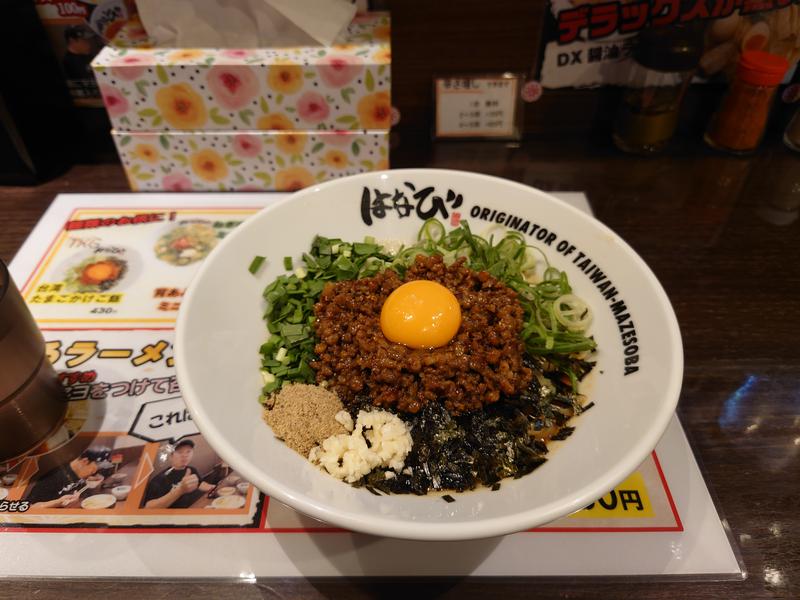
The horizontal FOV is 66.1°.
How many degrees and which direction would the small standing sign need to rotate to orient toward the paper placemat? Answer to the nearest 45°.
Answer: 0° — it already faces it

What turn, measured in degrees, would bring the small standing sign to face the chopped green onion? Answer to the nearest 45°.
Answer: approximately 45° to its right

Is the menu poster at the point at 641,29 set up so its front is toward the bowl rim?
yes

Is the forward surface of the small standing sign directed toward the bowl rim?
yes

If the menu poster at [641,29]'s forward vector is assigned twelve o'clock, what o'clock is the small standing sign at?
The small standing sign is roughly at 2 o'clock from the menu poster.

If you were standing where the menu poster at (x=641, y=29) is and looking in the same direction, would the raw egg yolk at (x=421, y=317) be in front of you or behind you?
in front

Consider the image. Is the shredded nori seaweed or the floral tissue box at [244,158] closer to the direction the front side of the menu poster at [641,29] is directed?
the shredded nori seaweed

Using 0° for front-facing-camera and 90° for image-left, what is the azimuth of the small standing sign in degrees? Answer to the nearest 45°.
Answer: approximately 0°

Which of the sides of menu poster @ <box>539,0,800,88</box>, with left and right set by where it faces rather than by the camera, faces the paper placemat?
front

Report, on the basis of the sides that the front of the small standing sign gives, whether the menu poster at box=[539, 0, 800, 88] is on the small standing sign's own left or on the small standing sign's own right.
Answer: on the small standing sign's own left

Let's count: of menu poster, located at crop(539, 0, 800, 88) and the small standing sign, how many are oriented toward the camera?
2

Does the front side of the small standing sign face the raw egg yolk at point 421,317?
yes

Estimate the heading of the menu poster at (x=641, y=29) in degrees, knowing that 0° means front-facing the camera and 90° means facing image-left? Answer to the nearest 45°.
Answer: approximately 0°
